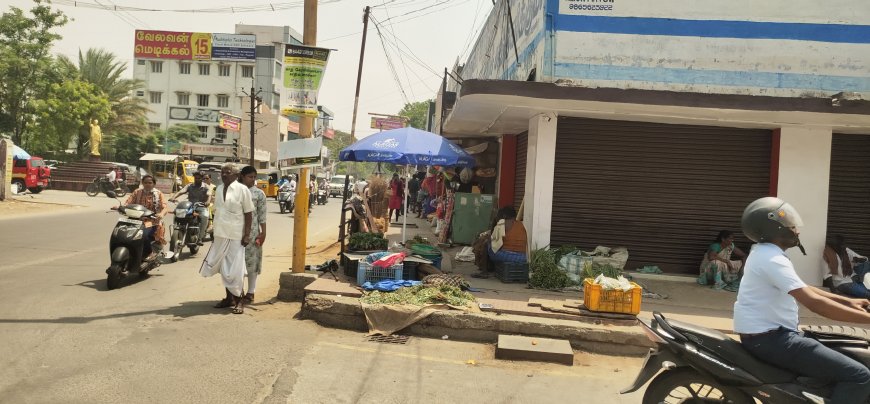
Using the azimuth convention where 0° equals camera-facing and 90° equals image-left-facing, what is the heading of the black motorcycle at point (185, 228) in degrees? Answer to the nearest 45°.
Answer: approximately 45°

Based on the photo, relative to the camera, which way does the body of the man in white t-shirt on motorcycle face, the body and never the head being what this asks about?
to the viewer's right

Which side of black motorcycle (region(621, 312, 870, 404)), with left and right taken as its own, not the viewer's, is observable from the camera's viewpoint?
right

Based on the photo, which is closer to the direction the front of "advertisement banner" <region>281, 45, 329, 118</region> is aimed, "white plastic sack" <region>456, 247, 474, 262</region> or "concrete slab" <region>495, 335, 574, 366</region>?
the concrete slab

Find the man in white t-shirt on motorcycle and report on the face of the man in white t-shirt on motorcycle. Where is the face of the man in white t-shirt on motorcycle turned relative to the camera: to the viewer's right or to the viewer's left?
to the viewer's right

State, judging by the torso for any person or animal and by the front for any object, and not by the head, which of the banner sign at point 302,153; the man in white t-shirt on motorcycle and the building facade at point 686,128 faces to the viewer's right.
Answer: the man in white t-shirt on motorcycle

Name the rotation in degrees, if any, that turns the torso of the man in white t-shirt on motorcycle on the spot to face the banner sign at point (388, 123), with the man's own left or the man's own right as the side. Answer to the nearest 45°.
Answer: approximately 135° to the man's own left

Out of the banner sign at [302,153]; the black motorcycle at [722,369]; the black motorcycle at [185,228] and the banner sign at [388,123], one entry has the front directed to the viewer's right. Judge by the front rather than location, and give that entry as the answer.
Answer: the black motorcycle at [722,369]

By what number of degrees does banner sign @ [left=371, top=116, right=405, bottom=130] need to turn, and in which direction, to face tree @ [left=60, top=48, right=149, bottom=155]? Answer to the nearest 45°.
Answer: approximately 90° to its right

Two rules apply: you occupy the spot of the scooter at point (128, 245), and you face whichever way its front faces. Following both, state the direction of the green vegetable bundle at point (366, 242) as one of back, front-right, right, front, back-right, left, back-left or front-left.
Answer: back-left

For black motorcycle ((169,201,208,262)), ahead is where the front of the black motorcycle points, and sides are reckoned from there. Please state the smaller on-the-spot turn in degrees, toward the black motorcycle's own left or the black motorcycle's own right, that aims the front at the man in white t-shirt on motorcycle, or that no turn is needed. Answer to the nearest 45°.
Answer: approximately 45° to the black motorcycle's own left
